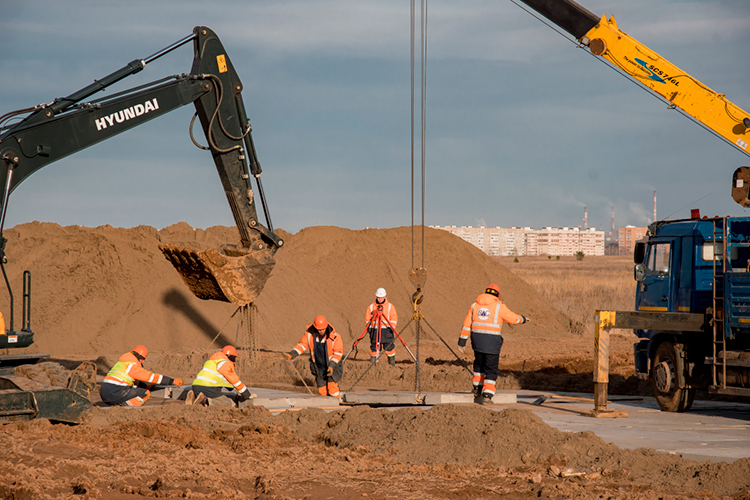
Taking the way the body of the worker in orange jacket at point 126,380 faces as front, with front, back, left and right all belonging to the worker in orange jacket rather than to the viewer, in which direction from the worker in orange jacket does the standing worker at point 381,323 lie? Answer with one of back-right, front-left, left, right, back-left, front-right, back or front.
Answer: front-left

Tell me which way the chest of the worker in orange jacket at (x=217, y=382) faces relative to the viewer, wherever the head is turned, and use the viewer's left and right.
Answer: facing to the right of the viewer

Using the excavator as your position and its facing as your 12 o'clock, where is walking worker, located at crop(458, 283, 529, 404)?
The walking worker is roughly at 1 o'clock from the excavator.

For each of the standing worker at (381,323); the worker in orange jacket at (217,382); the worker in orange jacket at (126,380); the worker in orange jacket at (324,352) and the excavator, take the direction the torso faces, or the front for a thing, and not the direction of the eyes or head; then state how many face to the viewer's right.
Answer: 3

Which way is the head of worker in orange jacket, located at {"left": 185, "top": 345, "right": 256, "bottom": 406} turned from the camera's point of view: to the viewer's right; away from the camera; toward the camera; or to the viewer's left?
to the viewer's right

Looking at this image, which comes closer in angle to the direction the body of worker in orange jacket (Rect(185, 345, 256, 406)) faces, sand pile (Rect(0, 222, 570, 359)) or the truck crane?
the truck crane

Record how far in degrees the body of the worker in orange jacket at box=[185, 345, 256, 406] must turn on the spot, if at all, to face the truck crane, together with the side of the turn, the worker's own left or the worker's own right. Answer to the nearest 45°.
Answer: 0° — they already face it

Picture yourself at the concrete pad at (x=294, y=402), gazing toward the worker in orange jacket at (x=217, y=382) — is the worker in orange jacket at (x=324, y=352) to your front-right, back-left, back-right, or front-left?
back-right

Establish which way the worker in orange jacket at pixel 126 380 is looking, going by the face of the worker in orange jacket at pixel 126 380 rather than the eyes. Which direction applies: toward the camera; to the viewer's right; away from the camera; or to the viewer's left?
to the viewer's right

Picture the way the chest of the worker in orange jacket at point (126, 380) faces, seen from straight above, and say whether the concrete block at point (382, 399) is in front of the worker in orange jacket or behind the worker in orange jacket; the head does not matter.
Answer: in front

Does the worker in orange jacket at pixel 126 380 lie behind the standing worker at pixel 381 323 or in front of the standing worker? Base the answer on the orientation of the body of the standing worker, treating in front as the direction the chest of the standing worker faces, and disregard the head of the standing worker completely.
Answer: in front

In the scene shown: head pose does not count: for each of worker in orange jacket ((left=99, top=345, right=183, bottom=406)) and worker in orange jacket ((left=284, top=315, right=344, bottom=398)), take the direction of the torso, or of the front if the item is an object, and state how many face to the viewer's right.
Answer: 1
